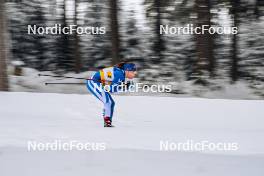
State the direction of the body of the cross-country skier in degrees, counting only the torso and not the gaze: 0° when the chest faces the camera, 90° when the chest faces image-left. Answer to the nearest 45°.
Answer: approximately 270°

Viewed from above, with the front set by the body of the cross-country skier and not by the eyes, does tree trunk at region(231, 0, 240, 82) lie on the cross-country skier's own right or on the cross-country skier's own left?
on the cross-country skier's own left

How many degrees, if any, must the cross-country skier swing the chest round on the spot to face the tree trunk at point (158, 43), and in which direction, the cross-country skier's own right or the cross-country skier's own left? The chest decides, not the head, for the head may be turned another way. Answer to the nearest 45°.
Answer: approximately 90° to the cross-country skier's own left

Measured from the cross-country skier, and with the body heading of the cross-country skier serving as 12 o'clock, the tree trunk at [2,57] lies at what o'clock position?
The tree trunk is roughly at 8 o'clock from the cross-country skier.

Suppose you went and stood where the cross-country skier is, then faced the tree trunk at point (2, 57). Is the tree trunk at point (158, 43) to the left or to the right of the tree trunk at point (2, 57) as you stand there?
right

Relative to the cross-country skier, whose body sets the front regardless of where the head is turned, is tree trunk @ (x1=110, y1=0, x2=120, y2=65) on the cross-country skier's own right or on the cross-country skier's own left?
on the cross-country skier's own left

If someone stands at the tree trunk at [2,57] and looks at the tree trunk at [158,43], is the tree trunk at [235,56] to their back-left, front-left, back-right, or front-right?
front-right
